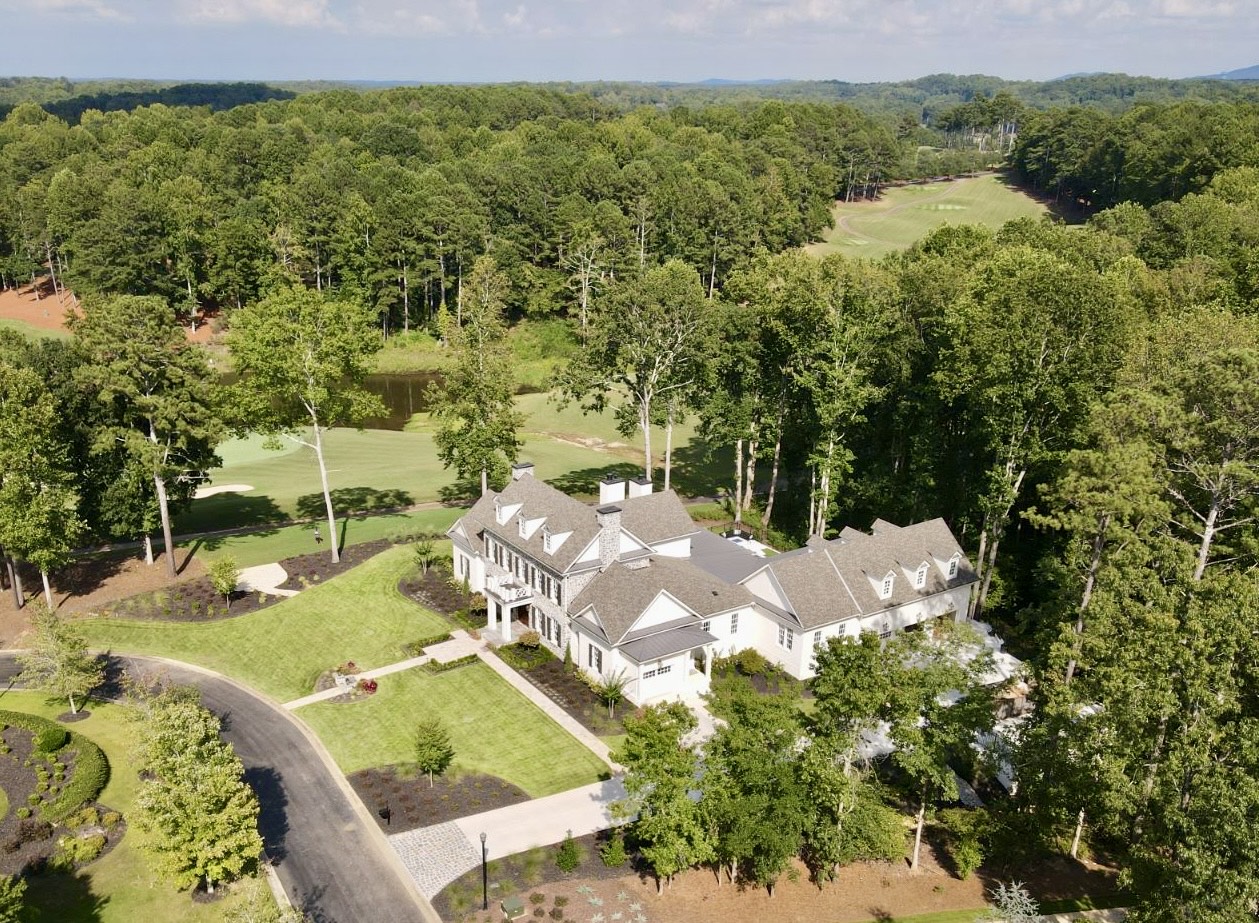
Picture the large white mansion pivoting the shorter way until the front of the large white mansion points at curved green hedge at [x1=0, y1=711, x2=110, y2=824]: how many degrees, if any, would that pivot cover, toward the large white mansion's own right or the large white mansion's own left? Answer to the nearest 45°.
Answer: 0° — it already faces it

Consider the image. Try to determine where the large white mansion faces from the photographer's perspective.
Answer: facing the viewer and to the left of the viewer

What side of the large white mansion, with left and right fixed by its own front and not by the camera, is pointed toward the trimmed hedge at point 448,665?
front

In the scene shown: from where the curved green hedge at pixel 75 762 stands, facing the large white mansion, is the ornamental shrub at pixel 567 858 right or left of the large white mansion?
right

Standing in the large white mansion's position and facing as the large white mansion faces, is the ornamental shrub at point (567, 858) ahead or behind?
ahead
